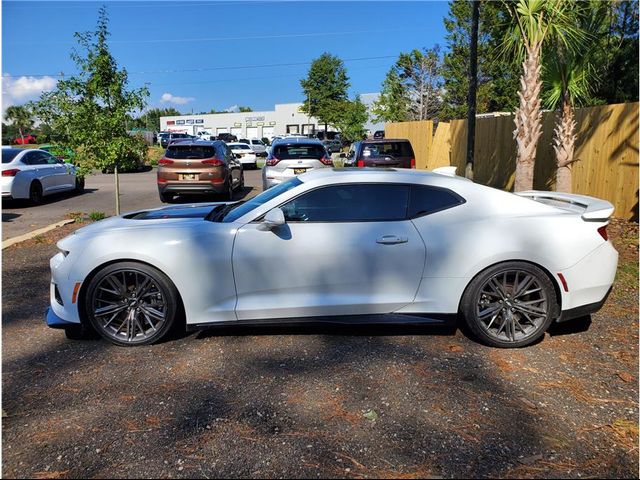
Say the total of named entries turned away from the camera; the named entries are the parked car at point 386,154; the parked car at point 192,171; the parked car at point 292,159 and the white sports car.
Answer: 3

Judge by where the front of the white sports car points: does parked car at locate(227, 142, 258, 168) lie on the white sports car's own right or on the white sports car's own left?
on the white sports car's own right

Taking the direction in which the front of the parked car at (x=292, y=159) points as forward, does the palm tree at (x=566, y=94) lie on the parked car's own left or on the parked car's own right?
on the parked car's own right

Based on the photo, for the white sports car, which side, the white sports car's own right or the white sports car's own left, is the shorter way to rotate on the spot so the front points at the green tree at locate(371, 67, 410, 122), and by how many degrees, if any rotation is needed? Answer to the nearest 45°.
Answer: approximately 90° to the white sports car's own right

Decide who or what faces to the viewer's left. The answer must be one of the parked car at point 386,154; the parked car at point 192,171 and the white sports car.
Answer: the white sports car

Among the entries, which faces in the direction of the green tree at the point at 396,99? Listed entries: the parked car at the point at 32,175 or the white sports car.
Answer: the parked car

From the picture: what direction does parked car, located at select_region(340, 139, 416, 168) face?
away from the camera

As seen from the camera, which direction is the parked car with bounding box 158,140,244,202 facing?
away from the camera

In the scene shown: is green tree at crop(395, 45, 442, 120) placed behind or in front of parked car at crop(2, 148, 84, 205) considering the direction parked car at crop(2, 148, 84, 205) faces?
in front

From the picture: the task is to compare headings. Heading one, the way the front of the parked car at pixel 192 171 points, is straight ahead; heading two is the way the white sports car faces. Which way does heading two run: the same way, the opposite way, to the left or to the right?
to the left

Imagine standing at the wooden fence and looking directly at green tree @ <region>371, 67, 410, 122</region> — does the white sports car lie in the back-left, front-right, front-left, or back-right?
back-left

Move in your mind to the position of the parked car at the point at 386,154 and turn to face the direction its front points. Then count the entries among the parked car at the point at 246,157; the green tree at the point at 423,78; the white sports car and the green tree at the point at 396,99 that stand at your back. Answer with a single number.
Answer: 1

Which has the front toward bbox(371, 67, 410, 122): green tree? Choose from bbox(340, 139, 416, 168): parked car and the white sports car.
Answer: the parked car

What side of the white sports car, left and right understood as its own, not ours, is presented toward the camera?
left

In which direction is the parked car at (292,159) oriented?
away from the camera

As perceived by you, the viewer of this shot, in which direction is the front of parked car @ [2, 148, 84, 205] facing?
facing away from the viewer and to the right of the viewer

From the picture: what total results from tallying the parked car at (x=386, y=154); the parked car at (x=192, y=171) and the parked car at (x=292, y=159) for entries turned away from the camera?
3
